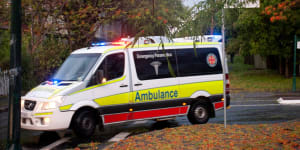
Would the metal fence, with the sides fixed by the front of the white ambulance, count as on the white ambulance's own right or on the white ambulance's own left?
on the white ambulance's own right

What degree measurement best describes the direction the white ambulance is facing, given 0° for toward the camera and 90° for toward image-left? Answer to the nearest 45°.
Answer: approximately 45°
